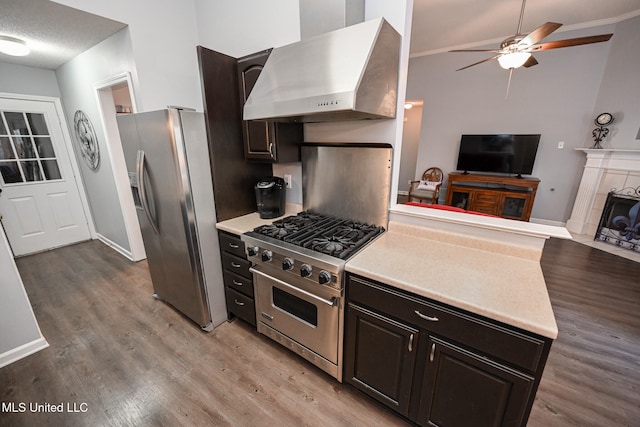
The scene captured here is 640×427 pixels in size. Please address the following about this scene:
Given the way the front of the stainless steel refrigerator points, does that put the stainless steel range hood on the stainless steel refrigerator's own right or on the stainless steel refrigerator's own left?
on the stainless steel refrigerator's own left

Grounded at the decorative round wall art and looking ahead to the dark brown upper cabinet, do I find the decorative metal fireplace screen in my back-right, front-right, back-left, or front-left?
front-left

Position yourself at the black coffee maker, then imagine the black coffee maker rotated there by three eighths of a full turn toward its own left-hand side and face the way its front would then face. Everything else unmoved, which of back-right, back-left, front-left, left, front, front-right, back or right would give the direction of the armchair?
front-left

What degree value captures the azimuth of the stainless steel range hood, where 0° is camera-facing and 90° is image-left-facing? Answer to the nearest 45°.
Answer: approximately 45°

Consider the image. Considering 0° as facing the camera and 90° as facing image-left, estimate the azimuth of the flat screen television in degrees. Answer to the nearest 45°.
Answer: approximately 0°

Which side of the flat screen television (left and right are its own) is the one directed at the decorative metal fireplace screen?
left

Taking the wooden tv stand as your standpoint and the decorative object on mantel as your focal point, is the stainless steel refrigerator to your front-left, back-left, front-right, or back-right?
back-right

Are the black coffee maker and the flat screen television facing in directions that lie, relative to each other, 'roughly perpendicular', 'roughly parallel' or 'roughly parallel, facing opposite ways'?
roughly parallel

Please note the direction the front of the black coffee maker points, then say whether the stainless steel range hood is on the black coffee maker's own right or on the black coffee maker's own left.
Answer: on the black coffee maker's own left

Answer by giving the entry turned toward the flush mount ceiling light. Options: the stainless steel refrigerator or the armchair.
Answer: the armchair

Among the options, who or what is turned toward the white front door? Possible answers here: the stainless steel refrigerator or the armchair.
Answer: the armchair

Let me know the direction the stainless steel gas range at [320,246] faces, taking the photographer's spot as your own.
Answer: facing the viewer and to the left of the viewer

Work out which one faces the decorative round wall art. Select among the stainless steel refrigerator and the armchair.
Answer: the armchair

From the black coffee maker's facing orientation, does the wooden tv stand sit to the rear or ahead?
to the rear
